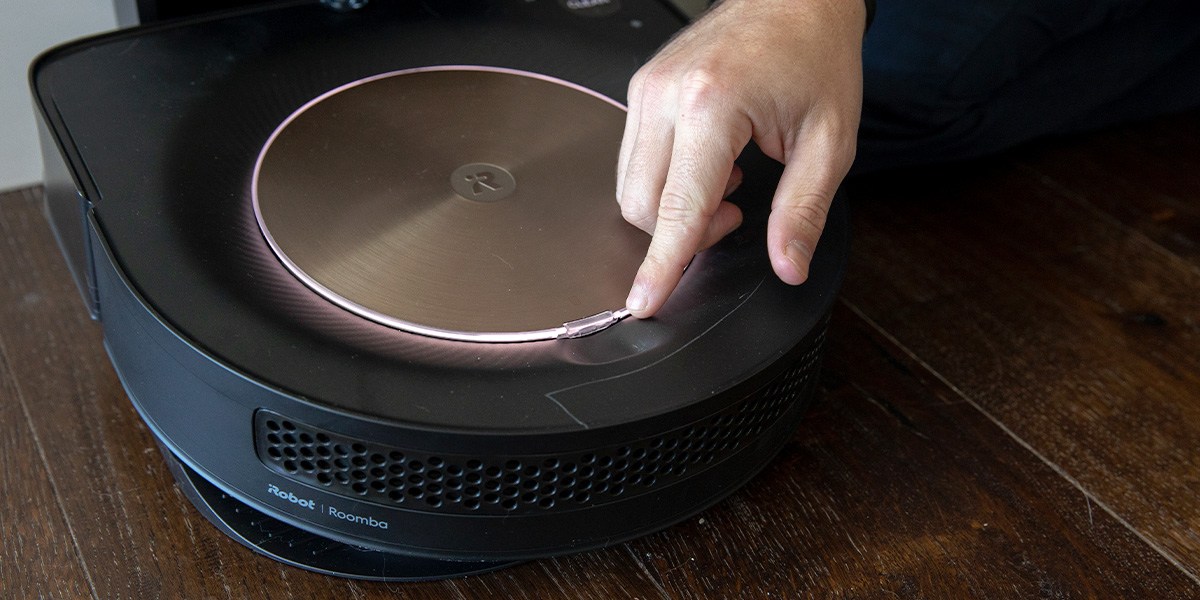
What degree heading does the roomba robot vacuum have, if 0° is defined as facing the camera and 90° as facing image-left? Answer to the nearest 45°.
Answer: approximately 135°
